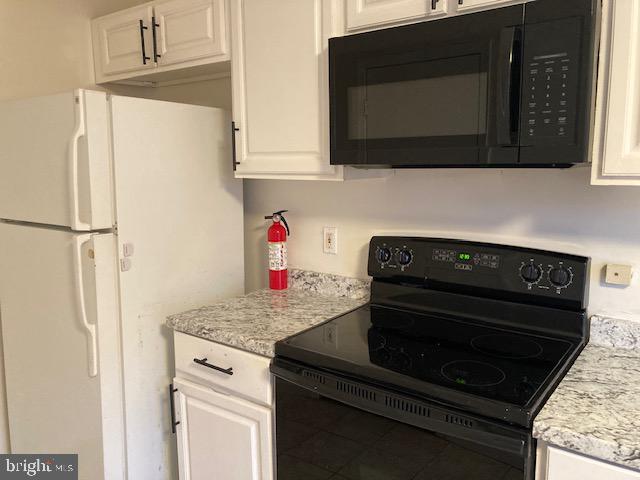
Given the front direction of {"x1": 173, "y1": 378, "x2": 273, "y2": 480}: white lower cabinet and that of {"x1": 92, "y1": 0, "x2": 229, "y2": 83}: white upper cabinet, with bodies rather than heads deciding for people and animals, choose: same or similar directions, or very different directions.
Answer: same or similar directions

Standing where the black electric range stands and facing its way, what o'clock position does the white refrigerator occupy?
The white refrigerator is roughly at 2 o'clock from the black electric range.

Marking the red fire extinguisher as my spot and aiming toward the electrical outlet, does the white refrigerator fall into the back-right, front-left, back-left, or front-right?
back-right

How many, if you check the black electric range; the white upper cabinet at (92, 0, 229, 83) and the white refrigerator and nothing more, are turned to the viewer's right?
0

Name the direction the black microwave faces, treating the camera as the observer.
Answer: facing the viewer and to the left of the viewer

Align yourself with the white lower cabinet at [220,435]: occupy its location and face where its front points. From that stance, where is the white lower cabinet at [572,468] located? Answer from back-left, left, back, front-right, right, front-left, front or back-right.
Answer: left

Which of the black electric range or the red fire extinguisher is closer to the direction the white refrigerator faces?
the black electric range

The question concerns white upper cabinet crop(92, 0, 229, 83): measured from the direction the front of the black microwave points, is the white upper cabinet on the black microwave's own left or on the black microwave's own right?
on the black microwave's own right

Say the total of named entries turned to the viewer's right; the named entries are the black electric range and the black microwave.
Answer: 0

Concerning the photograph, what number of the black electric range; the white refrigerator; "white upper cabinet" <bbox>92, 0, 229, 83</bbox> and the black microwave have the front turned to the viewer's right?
0
